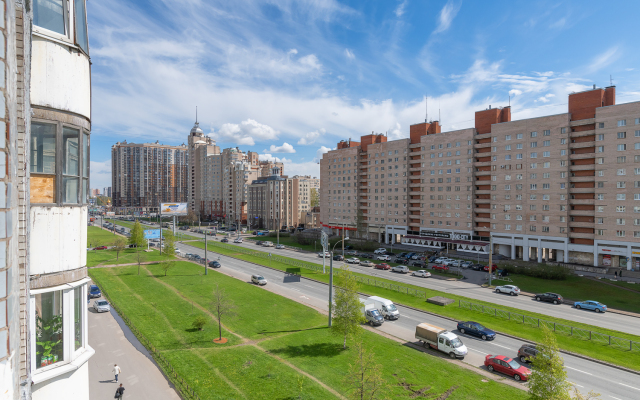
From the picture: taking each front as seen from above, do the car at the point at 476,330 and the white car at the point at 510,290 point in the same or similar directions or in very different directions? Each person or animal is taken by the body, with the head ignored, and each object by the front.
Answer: very different directions

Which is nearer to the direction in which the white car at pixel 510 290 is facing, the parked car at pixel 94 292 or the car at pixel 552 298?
the parked car

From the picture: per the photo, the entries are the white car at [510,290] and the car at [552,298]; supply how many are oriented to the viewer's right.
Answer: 0

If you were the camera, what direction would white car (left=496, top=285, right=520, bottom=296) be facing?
facing away from the viewer and to the left of the viewer

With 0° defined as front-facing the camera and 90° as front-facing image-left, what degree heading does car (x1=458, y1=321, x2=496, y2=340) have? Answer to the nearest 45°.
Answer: approximately 315°

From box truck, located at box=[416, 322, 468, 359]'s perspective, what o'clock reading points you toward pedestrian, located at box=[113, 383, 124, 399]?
The pedestrian is roughly at 3 o'clock from the box truck.

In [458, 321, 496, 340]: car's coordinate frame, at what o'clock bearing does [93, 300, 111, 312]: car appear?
[93, 300, 111, 312]: car is roughly at 4 o'clock from [458, 321, 496, 340]: car.

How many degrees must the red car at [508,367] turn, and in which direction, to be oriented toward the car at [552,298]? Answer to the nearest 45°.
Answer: approximately 135° to its left

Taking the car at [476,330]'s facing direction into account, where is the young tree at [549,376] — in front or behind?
in front
